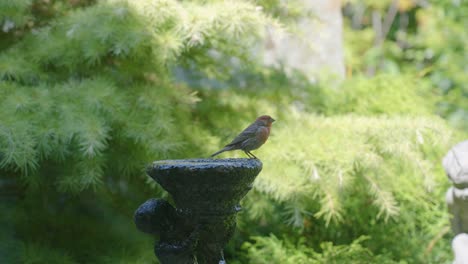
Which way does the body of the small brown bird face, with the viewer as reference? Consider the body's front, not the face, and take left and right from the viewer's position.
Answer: facing to the right of the viewer

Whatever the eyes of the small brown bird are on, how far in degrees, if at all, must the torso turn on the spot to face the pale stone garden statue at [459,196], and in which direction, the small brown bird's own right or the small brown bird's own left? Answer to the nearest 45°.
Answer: approximately 45° to the small brown bird's own left
